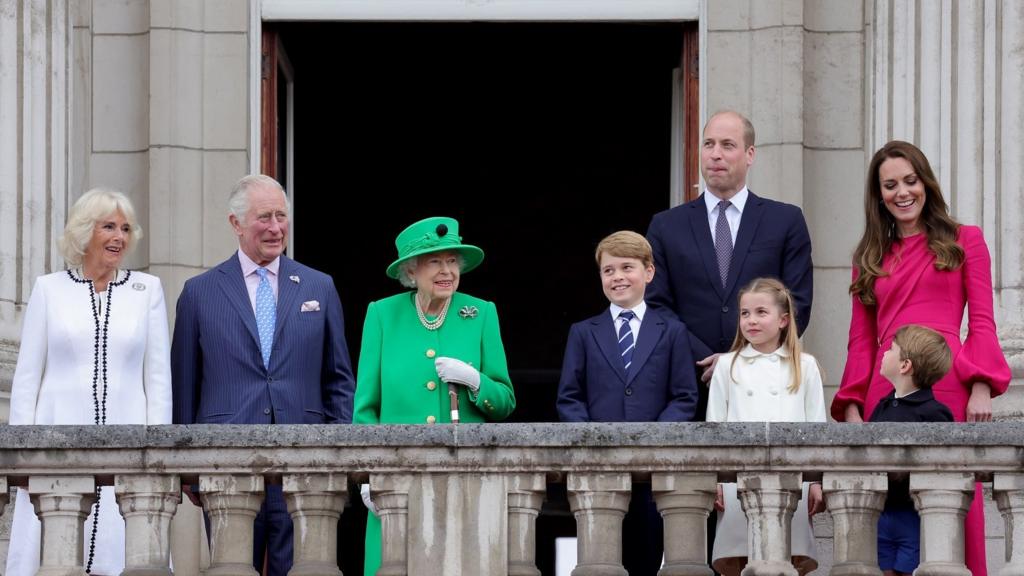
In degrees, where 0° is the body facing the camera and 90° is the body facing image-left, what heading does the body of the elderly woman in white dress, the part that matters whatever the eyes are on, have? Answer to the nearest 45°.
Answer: approximately 0°

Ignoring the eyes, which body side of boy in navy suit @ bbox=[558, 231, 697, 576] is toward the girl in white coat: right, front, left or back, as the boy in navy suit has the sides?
left

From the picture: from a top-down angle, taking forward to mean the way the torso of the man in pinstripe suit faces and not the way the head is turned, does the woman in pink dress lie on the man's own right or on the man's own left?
on the man's own left

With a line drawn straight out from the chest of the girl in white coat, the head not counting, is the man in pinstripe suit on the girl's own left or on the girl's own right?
on the girl's own right

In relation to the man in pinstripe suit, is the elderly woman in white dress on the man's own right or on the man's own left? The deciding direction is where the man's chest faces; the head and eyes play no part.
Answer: on the man's own right
